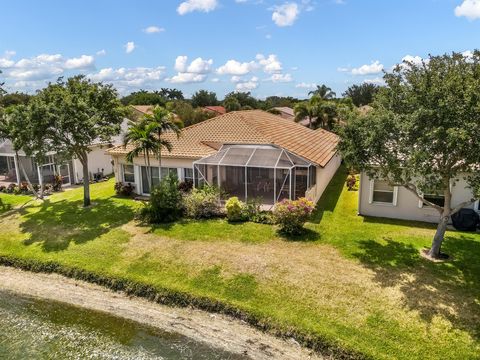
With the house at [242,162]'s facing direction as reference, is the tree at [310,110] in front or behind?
in front

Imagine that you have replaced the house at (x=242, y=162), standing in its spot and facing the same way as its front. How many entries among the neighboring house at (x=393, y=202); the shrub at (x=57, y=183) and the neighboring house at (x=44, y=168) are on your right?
1

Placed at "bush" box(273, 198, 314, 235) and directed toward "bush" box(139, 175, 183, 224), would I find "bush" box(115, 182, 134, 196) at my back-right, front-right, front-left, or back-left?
front-right

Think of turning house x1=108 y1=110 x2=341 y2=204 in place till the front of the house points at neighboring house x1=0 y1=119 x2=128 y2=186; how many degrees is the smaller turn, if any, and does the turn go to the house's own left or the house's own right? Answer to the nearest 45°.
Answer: approximately 90° to the house's own left

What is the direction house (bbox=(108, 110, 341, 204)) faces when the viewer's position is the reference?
facing away from the viewer and to the right of the viewer

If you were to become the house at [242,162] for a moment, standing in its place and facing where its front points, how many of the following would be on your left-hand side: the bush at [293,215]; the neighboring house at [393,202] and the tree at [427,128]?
0

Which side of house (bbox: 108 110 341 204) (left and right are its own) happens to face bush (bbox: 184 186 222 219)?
back

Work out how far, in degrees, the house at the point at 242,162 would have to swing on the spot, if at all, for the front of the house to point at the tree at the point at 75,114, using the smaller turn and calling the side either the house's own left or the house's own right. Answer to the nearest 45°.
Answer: approximately 135° to the house's own left

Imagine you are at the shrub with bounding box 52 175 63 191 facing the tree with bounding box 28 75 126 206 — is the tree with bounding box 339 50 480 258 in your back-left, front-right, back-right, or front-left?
front-left

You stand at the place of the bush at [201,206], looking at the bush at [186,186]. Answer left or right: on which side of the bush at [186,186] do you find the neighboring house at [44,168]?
left

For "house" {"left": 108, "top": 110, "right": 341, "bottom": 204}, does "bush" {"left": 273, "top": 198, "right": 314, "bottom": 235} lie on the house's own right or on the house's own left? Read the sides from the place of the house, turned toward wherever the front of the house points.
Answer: on the house's own right

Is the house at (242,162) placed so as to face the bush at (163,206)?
no

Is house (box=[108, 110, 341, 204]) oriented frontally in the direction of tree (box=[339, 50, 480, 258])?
no

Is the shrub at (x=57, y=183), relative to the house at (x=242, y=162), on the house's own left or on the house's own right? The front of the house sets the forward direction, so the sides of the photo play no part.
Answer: on the house's own left

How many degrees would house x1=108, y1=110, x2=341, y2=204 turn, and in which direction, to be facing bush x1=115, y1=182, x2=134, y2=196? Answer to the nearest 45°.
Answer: approximately 135° to its left
